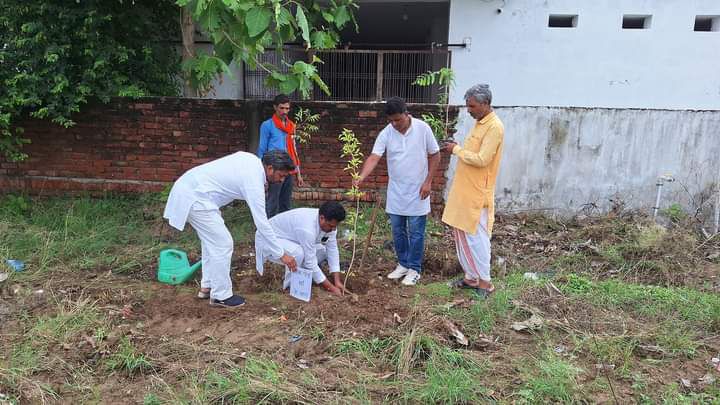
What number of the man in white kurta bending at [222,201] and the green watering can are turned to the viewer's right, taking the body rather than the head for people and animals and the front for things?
2

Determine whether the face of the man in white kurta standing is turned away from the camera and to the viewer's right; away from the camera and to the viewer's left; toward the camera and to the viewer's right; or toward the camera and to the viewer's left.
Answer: toward the camera and to the viewer's left

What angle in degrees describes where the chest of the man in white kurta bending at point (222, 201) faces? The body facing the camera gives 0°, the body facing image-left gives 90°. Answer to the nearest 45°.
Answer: approximately 270°

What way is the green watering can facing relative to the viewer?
to the viewer's right

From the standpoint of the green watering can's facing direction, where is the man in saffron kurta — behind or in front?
in front

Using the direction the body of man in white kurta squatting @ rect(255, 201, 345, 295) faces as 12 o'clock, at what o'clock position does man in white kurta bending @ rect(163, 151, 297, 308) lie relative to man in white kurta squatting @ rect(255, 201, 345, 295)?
man in white kurta bending @ rect(163, 151, 297, 308) is roughly at 4 o'clock from man in white kurta squatting @ rect(255, 201, 345, 295).

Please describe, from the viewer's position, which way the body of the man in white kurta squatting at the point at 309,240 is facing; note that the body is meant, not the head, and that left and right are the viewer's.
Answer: facing the viewer and to the right of the viewer

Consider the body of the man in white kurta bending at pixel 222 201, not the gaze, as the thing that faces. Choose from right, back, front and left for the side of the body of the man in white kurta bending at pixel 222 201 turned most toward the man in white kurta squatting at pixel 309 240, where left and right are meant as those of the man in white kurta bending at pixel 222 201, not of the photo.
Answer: front

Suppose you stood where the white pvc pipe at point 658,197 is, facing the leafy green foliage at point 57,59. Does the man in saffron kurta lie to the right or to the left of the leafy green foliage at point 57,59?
left

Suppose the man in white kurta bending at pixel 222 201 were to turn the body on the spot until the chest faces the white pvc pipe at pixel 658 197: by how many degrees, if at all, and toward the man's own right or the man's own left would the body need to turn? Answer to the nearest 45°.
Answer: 0° — they already face it

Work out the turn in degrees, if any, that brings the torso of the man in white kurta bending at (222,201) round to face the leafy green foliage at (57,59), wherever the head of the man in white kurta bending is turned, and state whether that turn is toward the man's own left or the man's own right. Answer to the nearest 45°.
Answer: approximately 135° to the man's own left
